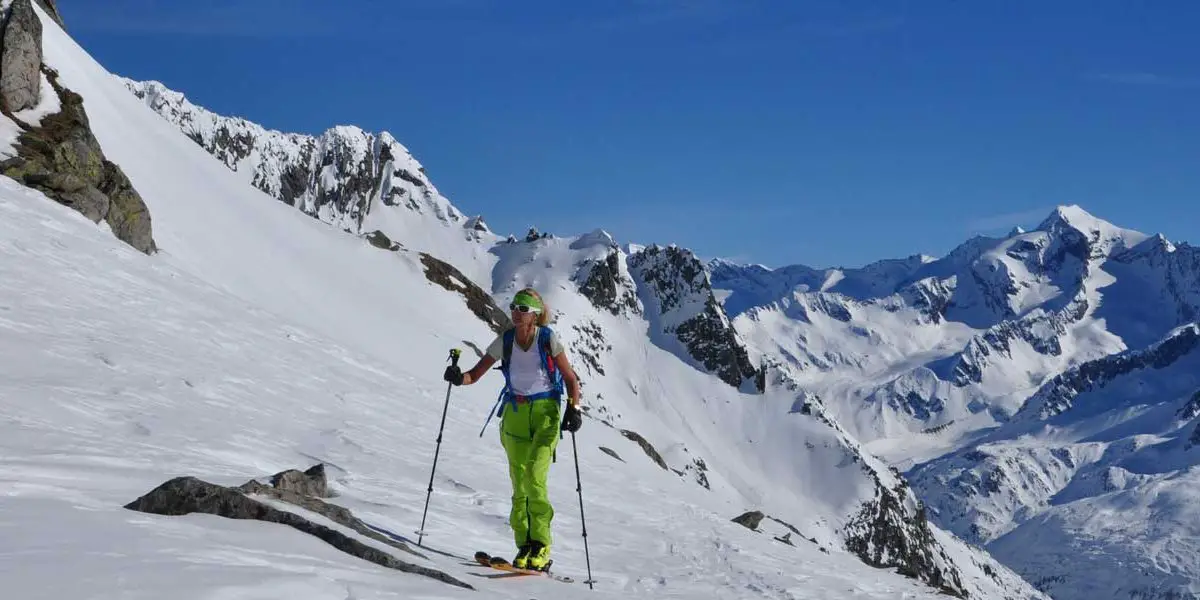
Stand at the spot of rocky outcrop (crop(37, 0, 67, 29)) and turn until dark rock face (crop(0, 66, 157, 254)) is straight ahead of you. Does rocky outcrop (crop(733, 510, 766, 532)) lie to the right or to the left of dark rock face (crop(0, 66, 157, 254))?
left

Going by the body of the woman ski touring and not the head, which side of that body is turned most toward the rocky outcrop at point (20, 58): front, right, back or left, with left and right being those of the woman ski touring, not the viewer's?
right

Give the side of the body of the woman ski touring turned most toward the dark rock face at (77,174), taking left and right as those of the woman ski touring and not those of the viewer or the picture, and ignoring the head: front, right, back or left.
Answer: right

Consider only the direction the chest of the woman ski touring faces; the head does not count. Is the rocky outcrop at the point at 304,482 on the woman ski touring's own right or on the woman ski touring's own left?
on the woman ski touring's own right

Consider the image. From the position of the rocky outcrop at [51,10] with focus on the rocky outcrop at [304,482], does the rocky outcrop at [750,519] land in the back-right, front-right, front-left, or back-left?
front-left

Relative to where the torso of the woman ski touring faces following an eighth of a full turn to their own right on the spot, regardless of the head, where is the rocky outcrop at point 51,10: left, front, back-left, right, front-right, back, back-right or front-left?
front-right

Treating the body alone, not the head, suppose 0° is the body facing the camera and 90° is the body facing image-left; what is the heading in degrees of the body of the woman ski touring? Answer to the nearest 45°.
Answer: approximately 45°
